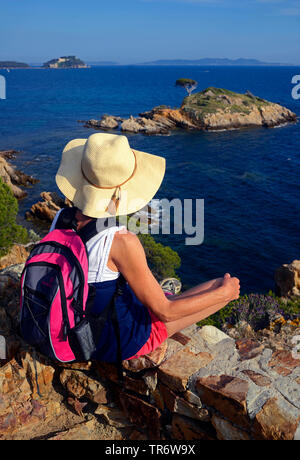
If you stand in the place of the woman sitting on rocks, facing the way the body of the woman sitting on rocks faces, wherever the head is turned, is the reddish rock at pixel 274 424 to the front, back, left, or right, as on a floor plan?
right

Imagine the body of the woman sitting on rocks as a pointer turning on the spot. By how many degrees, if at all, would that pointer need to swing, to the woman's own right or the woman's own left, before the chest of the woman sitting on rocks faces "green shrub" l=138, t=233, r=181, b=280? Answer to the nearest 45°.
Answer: approximately 45° to the woman's own left

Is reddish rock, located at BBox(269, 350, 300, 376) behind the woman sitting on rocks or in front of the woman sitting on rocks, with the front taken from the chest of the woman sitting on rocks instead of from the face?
in front

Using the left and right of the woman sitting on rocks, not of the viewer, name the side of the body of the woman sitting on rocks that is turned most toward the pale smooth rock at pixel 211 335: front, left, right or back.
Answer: front

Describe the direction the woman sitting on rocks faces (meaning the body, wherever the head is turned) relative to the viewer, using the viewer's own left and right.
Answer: facing away from the viewer and to the right of the viewer
